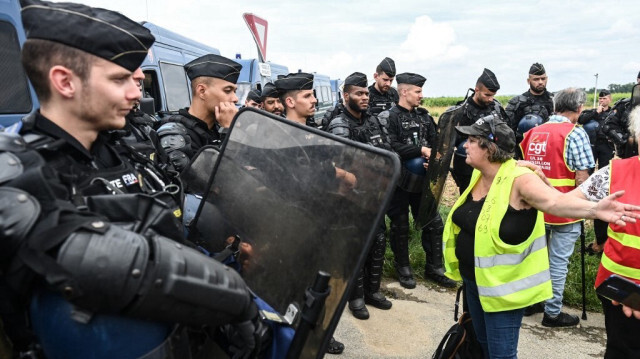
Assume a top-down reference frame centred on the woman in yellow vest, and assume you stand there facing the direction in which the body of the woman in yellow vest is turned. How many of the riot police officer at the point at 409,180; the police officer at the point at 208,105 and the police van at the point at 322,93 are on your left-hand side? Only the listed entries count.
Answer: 0

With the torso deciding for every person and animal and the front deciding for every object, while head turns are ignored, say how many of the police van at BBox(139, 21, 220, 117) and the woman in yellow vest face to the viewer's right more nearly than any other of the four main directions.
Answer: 0

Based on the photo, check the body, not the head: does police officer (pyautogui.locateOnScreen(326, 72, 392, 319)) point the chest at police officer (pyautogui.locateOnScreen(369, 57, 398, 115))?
no

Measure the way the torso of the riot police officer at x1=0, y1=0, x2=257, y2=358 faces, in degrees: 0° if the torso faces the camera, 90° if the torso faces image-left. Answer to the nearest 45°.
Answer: approximately 315°

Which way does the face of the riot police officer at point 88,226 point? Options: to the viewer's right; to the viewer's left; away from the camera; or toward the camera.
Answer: to the viewer's right

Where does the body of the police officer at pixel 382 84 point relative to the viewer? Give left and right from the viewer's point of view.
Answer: facing the viewer and to the right of the viewer

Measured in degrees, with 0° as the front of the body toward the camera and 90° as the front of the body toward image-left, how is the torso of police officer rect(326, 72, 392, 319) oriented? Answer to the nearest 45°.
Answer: approximately 315°

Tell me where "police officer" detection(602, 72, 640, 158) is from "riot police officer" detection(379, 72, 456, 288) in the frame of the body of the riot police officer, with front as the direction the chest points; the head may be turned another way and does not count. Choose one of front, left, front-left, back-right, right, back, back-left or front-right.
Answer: left

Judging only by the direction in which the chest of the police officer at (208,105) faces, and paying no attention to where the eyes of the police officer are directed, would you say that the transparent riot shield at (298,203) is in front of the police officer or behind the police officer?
in front

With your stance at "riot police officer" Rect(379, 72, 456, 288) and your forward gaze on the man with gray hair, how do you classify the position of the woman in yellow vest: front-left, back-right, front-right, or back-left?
front-right

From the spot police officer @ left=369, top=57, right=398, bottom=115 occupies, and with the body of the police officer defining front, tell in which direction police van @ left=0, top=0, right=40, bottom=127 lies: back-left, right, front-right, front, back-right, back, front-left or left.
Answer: right

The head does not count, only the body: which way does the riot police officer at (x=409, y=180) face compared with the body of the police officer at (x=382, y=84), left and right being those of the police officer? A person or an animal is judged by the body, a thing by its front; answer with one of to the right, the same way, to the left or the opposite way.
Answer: the same way
